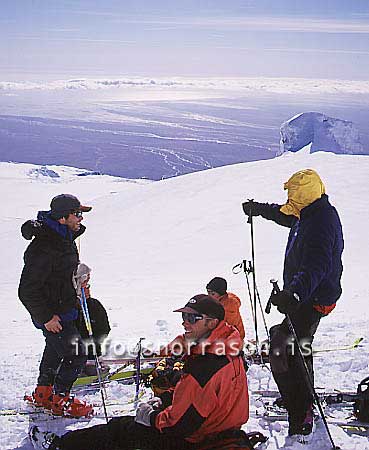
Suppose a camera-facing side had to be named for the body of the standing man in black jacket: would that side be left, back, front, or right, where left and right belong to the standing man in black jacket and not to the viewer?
right

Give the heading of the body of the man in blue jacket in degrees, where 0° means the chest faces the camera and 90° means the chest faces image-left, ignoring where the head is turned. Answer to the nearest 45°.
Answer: approximately 90°

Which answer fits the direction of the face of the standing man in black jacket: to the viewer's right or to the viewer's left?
to the viewer's right

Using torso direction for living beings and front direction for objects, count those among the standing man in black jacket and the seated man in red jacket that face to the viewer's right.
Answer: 1

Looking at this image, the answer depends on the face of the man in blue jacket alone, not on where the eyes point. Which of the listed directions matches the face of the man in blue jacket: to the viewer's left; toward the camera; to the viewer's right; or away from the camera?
to the viewer's left
